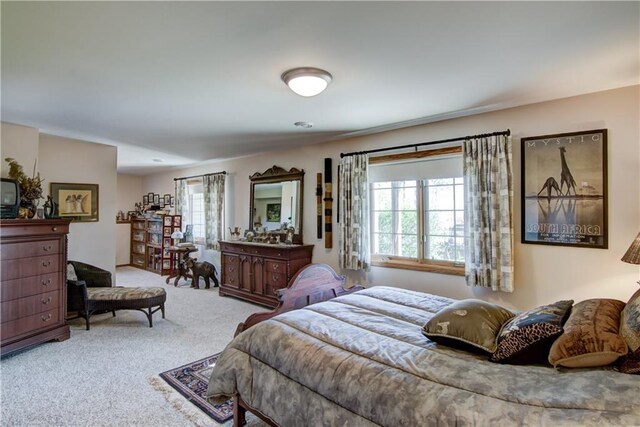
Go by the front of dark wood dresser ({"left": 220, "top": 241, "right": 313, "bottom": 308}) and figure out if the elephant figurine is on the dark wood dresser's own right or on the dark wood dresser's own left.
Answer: on the dark wood dresser's own right

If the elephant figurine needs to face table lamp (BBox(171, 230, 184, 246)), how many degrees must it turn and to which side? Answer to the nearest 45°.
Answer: approximately 90° to its right

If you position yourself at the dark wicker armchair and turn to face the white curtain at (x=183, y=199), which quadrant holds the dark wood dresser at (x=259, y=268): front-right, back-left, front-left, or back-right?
front-right

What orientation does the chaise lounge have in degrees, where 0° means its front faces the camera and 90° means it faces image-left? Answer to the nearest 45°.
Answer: approximately 270°

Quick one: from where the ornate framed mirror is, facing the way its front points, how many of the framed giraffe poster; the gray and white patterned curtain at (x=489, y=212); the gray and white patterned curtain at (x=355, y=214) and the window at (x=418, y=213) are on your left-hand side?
4

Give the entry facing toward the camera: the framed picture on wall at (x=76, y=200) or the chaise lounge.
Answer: the framed picture on wall

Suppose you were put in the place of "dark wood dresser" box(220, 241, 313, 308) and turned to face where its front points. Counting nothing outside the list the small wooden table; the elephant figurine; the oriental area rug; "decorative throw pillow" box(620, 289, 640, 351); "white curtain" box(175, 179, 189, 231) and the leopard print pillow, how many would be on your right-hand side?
3

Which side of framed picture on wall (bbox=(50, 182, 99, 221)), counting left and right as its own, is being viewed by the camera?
front

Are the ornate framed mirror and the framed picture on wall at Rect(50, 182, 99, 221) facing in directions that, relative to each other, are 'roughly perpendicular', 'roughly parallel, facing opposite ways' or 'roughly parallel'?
roughly perpendicular

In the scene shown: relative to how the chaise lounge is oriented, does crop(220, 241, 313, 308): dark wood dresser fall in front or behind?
in front

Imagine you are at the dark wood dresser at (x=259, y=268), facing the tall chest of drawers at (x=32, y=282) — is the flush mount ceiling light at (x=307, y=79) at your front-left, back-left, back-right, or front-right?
front-left

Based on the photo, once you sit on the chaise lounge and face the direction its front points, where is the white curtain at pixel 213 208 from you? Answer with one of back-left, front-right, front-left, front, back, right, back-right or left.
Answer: front-left

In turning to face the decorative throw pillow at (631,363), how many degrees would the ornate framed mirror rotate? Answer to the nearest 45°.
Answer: approximately 45° to its left

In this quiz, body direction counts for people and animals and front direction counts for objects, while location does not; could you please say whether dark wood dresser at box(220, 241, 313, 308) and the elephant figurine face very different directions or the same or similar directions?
same or similar directions

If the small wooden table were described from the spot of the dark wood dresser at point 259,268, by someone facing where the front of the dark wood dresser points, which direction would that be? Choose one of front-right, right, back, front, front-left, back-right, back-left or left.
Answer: right
